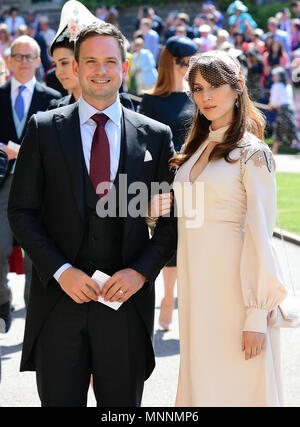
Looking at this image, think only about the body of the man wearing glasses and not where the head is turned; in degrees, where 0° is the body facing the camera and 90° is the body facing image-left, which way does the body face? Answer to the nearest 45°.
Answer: approximately 0°

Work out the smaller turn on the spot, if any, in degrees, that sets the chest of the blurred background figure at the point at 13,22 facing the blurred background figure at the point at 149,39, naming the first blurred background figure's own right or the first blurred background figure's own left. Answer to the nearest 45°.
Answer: approximately 45° to the first blurred background figure's own left

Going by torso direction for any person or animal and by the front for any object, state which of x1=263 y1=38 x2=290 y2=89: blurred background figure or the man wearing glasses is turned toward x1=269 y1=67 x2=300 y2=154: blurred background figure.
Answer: x1=263 y1=38 x2=290 y2=89: blurred background figure

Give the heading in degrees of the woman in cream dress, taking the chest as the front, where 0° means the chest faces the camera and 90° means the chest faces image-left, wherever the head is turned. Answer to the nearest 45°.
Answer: approximately 45°

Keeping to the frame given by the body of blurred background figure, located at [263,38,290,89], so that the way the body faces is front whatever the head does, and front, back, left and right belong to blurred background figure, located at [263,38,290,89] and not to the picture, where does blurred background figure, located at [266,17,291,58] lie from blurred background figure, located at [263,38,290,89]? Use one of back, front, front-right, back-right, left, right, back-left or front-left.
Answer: back

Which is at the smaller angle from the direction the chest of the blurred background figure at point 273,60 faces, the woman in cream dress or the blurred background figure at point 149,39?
the woman in cream dress

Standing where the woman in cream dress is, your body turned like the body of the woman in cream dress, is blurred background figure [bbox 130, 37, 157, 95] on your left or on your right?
on your right
